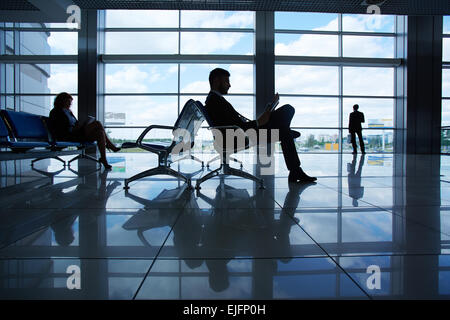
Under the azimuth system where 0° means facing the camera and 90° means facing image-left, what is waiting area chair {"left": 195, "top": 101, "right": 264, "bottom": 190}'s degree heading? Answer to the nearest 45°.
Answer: approximately 270°

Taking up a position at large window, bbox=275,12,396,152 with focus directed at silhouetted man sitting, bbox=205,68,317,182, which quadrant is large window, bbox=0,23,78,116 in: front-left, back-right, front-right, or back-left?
front-right

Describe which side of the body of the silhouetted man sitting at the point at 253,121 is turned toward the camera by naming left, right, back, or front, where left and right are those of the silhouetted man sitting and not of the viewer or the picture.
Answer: right

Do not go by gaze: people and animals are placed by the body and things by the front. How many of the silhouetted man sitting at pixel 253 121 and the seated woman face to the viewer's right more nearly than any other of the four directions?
2

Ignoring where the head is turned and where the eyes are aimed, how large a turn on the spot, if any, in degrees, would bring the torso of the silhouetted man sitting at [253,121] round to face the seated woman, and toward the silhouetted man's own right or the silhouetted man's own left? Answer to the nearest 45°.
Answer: approximately 135° to the silhouetted man's own left

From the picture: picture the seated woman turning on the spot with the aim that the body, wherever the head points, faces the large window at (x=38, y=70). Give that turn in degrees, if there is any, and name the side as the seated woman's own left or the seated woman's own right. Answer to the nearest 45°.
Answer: approximately 90° to the seated woman's own left

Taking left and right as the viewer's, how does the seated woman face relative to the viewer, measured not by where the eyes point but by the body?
facing to the right of the viewer

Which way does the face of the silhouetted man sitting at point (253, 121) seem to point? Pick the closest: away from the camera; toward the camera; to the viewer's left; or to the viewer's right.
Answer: to the viewer's right

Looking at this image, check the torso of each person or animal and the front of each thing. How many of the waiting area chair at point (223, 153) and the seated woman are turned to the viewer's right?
2

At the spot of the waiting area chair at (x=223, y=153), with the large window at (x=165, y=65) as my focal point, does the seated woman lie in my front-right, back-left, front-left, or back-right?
front-left

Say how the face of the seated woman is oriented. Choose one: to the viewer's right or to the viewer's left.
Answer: to the viewer's right
